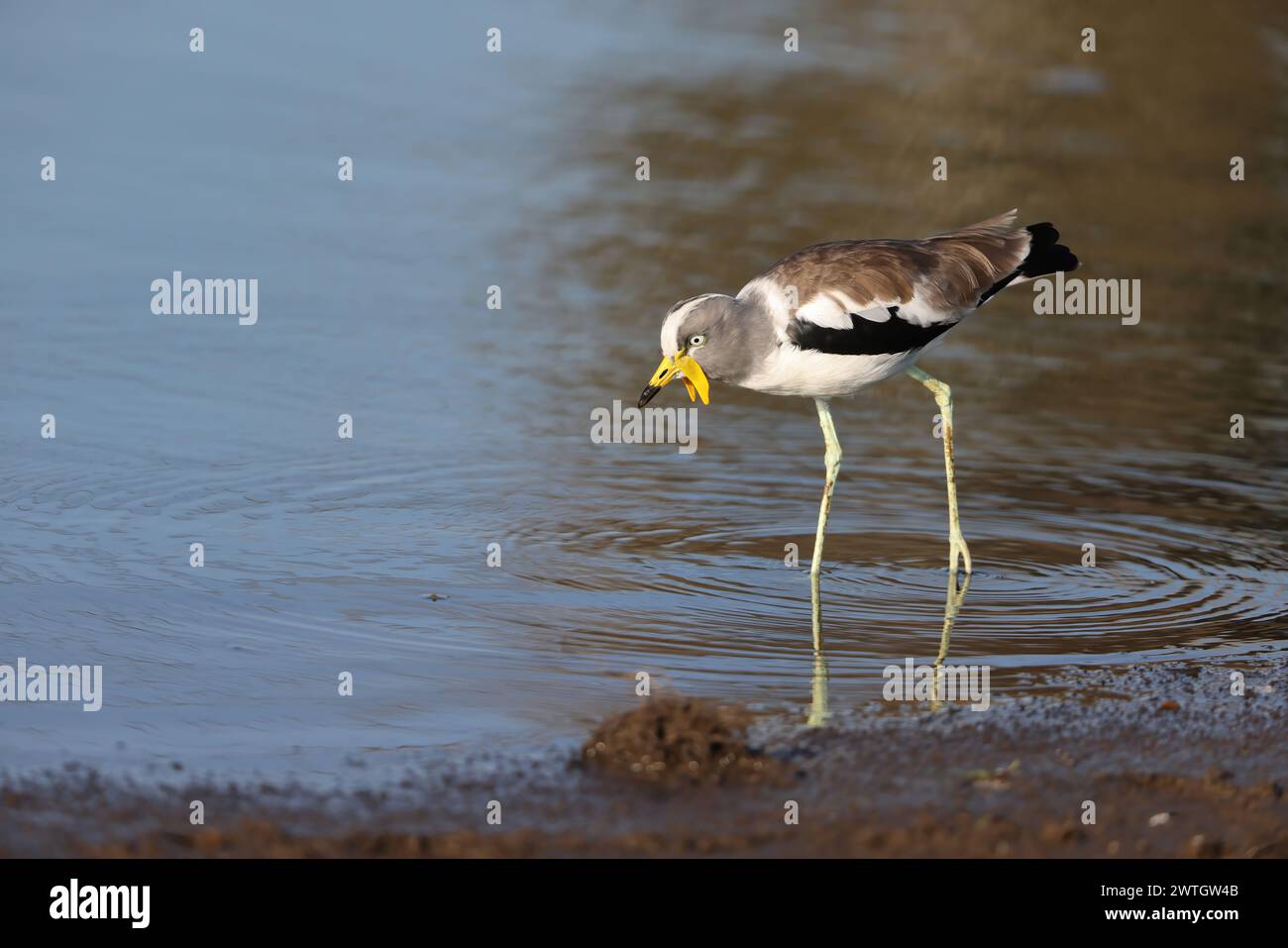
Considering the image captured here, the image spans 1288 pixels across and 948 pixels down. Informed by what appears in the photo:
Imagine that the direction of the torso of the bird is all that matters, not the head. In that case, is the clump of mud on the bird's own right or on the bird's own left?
on the bird's own left

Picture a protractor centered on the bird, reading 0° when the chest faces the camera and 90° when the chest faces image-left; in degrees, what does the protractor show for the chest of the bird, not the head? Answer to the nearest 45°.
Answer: approximately 90°
